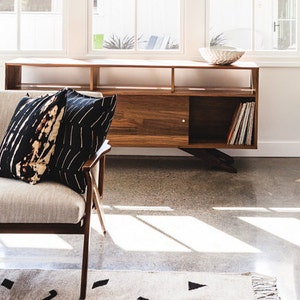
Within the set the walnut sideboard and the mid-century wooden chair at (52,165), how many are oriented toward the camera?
2

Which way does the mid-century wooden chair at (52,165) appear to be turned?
toward the camera

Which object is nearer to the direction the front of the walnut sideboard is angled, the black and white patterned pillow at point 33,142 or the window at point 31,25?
the black and white patterned pillow

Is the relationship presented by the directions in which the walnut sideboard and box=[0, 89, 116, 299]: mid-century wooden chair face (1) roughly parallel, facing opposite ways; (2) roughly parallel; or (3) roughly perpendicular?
roughly parallel

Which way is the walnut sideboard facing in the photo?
toward the camera

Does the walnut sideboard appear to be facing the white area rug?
yes

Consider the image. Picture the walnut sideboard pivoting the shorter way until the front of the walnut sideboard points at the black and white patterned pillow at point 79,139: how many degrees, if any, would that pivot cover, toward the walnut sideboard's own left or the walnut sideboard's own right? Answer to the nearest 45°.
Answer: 0° — it already faces it

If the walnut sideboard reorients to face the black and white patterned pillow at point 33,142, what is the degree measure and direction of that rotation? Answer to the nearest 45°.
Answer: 0° — it already faces it

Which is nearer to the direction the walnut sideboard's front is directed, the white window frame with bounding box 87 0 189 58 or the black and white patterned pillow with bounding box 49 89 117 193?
the black and white patterned pillow

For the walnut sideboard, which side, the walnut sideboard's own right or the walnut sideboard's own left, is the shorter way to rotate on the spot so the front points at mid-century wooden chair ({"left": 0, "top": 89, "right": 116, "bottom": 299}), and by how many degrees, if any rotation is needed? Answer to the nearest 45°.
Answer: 0° — it already faces it
